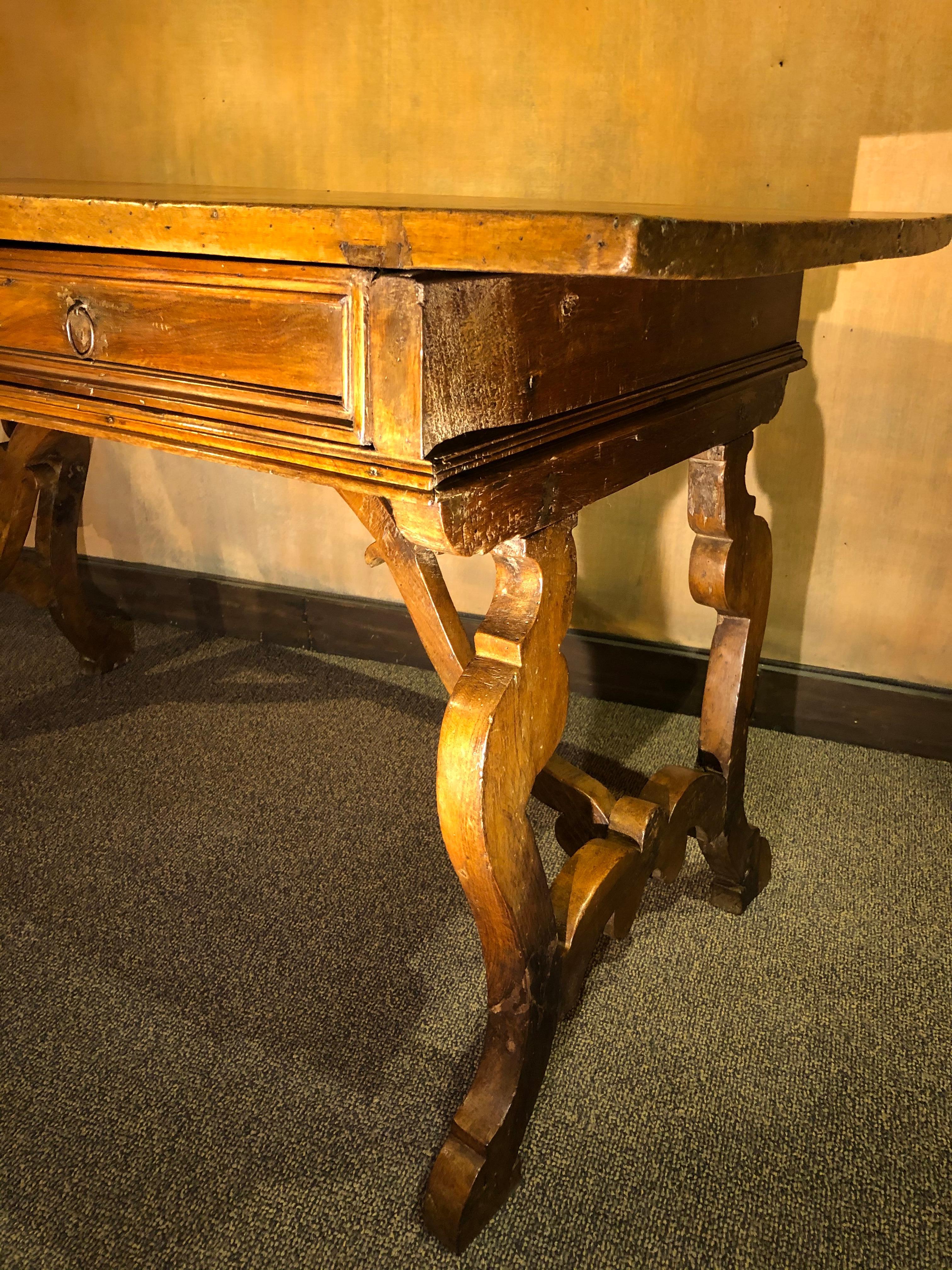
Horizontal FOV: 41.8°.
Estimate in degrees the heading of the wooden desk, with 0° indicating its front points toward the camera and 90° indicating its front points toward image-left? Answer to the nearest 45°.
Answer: approximately 45°
